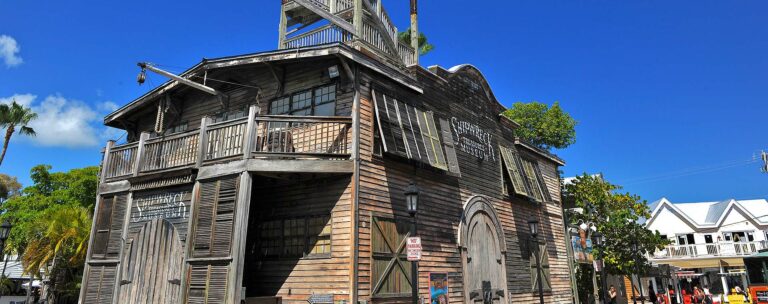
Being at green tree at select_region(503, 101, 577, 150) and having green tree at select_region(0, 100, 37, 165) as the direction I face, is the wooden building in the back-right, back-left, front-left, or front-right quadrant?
front-left

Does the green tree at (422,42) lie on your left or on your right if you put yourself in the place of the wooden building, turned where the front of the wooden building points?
on your left

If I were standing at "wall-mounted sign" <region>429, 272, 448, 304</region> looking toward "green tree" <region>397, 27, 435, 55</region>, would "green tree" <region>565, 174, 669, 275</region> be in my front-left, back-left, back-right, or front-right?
front-right
